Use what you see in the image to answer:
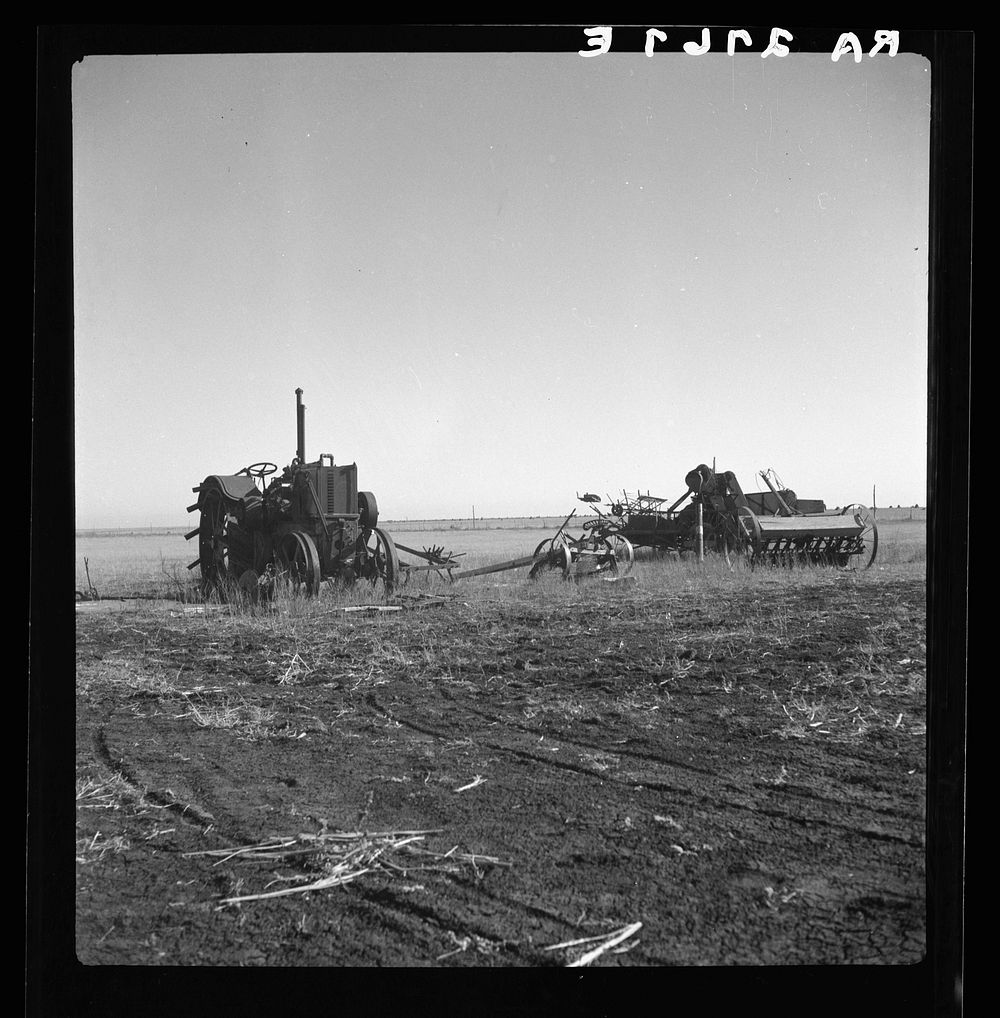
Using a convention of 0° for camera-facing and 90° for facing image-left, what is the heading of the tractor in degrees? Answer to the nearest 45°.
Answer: approximately 315°

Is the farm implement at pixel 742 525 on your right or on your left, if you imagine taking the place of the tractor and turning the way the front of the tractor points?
on your left
